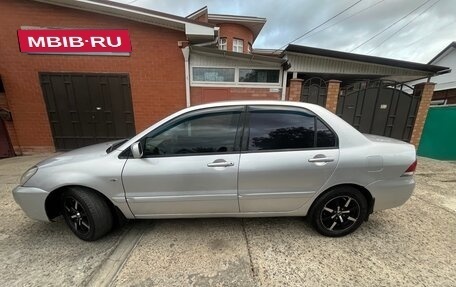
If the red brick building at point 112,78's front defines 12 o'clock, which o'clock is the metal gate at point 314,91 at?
The metal gate is roughly at 9 o'clock from the red brick building.

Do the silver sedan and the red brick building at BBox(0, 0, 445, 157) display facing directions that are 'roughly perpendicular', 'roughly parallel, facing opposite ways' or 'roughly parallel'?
roughly perpendicular

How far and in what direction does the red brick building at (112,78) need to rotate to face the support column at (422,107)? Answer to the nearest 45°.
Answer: approximately 90° to its left

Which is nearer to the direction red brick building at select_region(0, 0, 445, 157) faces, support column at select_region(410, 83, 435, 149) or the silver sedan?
the silver sedan

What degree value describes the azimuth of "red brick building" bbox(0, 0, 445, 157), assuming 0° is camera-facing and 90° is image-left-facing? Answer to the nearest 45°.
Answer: approximately 0°

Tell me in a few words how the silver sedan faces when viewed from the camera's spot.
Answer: facing to the left of the viewer

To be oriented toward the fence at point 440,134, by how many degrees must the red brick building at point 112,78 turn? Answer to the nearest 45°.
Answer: approximately 90° to its left

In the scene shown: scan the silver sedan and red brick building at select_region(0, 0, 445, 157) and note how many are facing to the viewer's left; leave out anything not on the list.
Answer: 1

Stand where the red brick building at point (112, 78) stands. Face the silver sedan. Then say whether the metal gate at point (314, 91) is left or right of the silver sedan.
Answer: left
